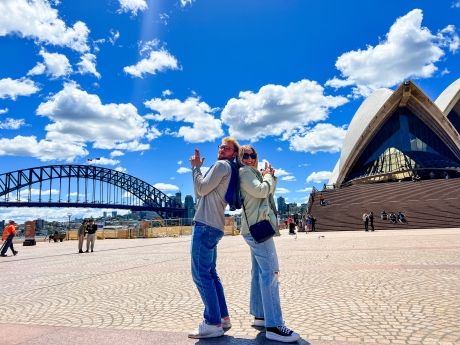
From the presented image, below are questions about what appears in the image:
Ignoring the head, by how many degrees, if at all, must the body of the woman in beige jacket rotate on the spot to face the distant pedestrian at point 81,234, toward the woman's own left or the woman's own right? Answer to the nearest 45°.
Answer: approximately 135° to the woman's own left

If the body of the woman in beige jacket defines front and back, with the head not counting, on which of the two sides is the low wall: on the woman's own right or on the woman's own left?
on the woman's own left

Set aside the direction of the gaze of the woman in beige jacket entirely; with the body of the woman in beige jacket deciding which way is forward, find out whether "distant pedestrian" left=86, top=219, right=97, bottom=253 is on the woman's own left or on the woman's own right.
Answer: on the woman's own left

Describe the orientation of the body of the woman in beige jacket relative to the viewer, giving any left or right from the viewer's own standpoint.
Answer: facing to the right of the viewer
